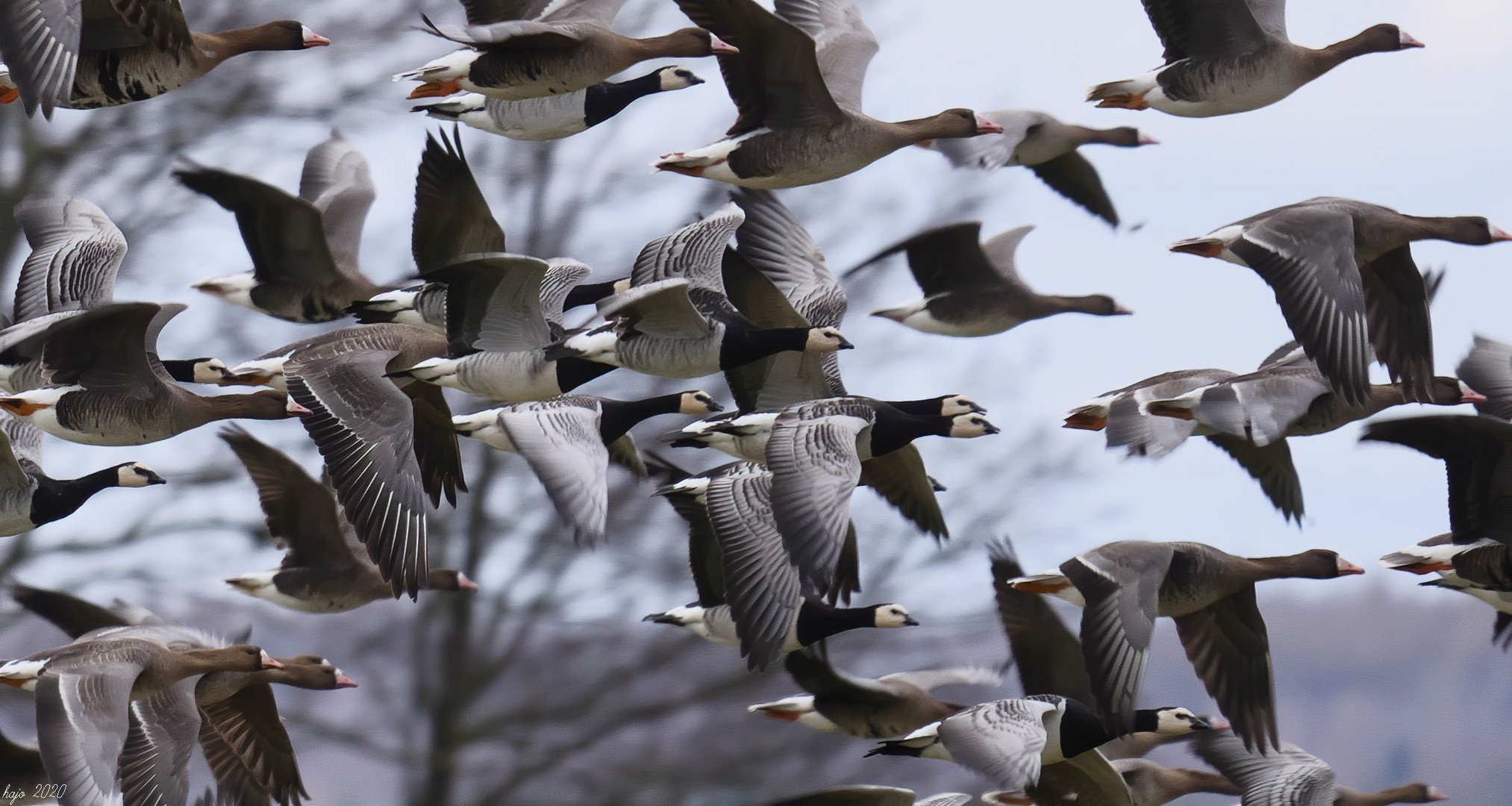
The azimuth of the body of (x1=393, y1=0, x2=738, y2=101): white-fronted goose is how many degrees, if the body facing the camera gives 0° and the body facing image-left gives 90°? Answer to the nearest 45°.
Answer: approximately 270°

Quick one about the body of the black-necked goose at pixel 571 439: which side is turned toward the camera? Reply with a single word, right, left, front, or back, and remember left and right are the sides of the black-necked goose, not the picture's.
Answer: right

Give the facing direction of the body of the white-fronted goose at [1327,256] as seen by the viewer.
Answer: to the viewer's right

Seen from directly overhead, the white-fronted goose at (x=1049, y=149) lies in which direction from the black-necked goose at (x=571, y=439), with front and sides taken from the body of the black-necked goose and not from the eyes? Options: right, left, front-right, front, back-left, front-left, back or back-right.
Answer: front-left

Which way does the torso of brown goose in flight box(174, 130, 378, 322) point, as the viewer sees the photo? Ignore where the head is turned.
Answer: to the viewer's right

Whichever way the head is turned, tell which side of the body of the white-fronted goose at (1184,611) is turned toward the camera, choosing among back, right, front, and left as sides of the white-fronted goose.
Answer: right

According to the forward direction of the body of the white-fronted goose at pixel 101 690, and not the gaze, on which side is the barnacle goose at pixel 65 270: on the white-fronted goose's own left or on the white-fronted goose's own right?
on the white-fronted goose's own left

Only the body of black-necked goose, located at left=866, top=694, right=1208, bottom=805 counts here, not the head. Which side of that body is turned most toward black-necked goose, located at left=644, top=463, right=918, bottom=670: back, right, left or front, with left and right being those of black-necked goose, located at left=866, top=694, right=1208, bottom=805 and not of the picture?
back

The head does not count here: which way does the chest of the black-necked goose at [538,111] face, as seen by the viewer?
to the viewer's right

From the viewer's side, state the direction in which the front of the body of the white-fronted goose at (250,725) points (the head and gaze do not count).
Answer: to the viewer's right

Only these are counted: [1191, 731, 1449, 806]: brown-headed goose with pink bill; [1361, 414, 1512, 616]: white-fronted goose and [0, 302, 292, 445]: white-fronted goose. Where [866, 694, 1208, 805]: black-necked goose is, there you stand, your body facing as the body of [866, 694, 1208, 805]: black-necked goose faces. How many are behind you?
1

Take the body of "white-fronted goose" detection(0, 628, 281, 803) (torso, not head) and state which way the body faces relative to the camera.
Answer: to the viewer's right

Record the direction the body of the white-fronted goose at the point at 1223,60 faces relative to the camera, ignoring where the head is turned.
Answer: to the viewer's right

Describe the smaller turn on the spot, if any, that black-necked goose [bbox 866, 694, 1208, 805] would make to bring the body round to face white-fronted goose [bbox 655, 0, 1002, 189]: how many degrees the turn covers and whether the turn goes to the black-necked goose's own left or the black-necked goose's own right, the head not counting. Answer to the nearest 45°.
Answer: approximately 135° to the black-necked goose's own left
